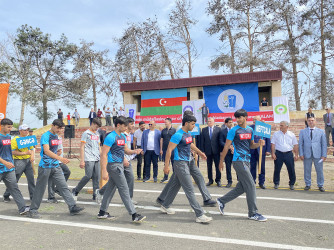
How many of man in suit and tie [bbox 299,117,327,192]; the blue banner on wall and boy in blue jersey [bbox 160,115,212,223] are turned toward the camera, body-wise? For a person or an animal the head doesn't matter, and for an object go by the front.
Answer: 2

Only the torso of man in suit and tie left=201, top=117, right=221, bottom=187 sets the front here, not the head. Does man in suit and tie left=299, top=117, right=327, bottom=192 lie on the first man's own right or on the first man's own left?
on the first man's own left

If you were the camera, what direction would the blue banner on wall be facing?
facing the viewer

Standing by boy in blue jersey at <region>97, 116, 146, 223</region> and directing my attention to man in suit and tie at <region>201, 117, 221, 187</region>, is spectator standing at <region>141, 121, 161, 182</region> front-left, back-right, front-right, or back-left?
front-left

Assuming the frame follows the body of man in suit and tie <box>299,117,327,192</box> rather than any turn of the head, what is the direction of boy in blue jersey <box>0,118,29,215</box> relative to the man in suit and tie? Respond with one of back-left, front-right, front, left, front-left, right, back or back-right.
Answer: front-right

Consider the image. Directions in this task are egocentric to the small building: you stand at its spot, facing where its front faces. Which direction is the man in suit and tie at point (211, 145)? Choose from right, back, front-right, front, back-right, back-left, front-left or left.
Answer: front

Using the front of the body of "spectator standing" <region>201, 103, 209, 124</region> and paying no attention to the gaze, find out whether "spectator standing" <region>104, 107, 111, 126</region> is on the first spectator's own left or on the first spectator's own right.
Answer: on the first spectator's own right

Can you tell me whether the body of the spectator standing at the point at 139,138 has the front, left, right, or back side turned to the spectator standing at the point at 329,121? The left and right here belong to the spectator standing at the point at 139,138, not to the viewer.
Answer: left

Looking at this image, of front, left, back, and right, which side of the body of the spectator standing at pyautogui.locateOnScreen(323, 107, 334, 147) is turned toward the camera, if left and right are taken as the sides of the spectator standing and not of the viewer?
front

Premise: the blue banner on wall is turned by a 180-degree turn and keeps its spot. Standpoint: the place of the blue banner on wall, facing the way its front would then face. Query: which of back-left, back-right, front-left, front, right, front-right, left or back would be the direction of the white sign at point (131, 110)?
left

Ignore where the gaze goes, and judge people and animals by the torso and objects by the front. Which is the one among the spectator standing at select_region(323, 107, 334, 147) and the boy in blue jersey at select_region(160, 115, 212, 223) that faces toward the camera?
the spectator standing

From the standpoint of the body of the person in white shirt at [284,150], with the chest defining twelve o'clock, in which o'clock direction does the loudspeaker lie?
The loudspeaker is roughly at 4 o'clock from the person in white shirt.

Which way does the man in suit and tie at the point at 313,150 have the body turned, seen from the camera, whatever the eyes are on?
toward the camera
